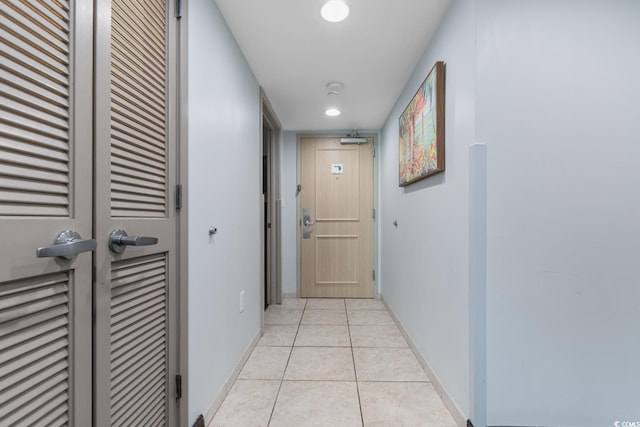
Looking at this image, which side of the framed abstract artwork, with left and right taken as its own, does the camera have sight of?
left

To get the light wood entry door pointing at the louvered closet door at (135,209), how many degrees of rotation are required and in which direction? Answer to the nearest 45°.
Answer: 0° — it already faces it

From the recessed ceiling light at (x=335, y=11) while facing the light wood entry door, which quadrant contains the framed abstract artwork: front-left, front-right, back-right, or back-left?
front-right

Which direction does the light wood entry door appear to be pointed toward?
toward the camera

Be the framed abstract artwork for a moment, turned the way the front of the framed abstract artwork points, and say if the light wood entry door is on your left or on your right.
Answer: on your right

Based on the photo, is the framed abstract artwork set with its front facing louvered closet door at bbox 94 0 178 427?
no

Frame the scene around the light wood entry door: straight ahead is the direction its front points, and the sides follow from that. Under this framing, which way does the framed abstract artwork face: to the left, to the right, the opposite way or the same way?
to the right

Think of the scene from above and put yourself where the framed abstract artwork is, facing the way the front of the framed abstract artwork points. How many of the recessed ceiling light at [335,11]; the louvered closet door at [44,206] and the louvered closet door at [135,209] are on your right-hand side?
0

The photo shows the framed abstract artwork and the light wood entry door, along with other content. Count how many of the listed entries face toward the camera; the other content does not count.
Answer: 1

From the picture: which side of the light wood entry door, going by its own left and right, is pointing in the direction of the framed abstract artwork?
front

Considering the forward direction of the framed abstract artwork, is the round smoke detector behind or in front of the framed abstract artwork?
in front

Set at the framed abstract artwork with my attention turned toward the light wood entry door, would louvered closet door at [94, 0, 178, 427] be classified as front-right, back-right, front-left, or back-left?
back-left

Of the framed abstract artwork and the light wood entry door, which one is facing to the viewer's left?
the framed abstract artwork

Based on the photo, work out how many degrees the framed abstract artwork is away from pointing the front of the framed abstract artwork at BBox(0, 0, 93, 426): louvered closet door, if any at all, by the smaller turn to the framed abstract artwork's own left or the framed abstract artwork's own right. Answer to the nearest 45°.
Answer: approximately 45° to the framed abstract artwork's own left

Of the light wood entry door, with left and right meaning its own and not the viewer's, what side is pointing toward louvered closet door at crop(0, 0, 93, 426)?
front

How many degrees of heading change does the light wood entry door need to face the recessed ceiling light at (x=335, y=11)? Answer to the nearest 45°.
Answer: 0° — it already faces it
